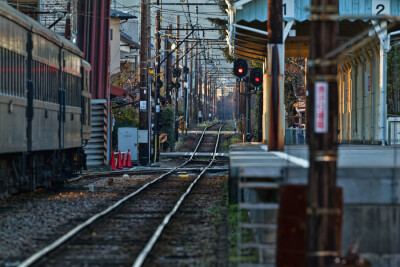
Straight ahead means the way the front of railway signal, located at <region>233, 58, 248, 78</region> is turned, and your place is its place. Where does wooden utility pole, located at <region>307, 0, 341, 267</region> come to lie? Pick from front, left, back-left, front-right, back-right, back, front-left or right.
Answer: front

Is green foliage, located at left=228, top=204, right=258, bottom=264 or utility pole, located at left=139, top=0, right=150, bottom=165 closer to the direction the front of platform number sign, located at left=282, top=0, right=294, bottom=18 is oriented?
the green foliage

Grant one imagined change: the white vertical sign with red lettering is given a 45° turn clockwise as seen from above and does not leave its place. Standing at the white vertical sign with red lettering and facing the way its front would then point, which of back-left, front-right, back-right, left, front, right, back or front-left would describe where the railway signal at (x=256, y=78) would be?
back-right

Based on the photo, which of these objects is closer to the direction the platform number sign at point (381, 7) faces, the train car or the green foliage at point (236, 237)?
the green foliage

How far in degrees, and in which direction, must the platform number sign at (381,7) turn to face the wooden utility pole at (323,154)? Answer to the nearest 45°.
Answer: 0° — it already faces it

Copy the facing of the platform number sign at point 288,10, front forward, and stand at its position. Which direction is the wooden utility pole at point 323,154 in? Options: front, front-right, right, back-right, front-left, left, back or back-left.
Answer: front

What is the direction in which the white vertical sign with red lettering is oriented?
toward the camera

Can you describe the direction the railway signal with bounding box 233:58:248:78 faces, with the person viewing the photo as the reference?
facing the viewer

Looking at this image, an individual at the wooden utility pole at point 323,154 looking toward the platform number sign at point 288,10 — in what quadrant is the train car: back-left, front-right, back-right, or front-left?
front-left

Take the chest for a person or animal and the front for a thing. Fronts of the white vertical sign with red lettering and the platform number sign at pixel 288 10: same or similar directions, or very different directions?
same or similar directions

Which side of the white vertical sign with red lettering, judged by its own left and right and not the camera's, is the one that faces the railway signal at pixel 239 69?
back

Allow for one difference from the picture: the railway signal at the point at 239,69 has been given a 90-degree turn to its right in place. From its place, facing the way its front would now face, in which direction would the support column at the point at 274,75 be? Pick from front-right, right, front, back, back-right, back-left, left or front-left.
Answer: left

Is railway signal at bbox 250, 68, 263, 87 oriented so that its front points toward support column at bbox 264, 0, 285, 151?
yes

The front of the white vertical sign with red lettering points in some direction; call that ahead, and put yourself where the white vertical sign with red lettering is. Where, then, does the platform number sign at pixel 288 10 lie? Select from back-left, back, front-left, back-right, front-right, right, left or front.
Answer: back

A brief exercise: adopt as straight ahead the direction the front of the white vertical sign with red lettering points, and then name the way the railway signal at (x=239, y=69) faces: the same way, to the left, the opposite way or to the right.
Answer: the same way
